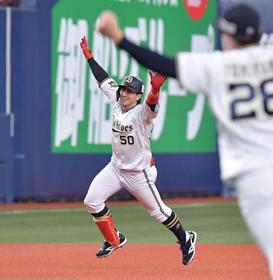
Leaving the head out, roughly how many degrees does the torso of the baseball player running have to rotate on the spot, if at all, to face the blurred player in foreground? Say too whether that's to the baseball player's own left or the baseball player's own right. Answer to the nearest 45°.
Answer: approximately 45° to the baseball player's own left

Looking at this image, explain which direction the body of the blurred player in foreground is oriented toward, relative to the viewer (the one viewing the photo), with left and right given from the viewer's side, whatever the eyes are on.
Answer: facing away from the viewer and to the left of the viewer

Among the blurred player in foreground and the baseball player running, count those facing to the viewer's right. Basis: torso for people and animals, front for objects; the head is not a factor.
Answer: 0

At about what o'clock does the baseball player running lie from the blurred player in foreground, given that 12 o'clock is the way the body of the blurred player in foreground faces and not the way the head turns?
The baseball player running is roughly at 1 o'clock from the blurred player in foreground.

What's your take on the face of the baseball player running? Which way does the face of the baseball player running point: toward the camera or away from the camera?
toward the camera
